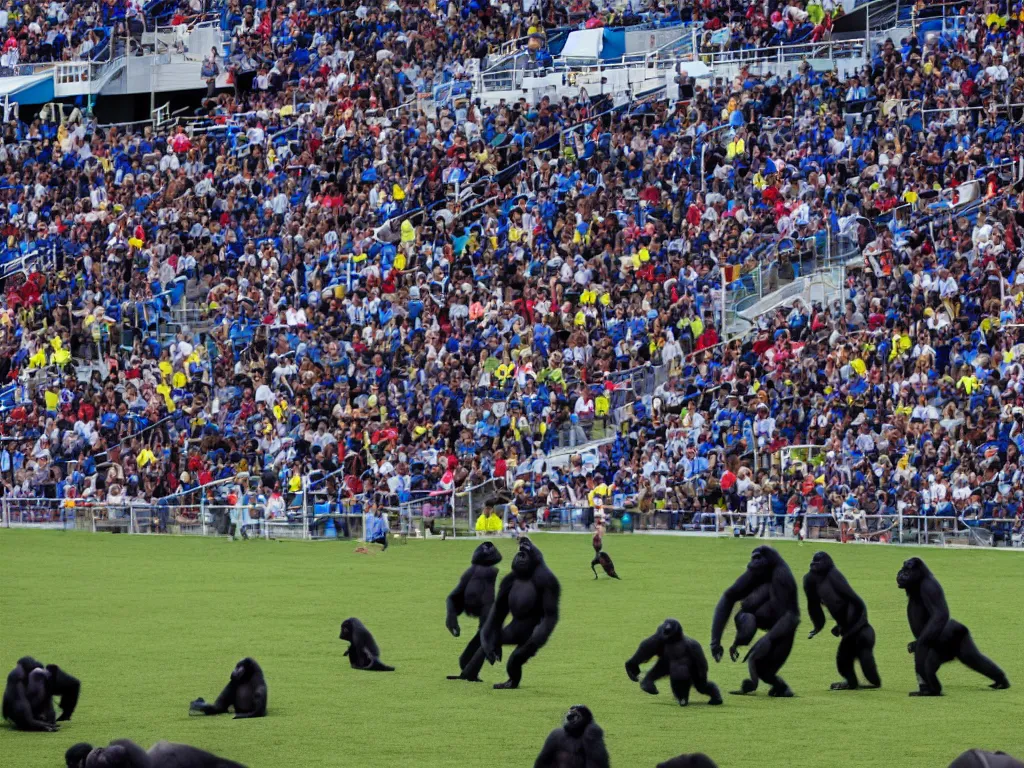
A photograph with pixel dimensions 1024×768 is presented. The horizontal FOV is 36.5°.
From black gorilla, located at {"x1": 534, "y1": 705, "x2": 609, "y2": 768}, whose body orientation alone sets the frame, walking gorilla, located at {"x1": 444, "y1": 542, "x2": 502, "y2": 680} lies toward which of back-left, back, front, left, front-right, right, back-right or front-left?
back-right

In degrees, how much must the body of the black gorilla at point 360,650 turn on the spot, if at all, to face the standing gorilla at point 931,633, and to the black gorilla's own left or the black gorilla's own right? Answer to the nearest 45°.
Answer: approximately 135° to the black gorilla's own left

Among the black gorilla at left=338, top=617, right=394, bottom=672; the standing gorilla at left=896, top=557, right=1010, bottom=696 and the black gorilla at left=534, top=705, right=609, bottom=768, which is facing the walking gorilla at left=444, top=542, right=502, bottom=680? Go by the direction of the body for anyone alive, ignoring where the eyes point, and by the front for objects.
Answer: the standing gorilla

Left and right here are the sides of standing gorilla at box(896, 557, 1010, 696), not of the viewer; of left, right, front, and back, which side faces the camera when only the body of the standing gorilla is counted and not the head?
left

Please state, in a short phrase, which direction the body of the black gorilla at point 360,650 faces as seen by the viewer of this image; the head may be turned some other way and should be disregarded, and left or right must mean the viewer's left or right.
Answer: facing to the left of the viewer

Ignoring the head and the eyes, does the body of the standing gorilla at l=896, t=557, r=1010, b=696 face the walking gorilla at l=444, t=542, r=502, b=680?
yes

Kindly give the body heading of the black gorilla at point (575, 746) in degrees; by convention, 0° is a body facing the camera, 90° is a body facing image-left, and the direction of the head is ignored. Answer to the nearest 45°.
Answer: approximately 45°

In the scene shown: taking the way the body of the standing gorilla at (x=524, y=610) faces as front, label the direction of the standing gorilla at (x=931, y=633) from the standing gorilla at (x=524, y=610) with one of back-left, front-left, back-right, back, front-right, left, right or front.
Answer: back-left

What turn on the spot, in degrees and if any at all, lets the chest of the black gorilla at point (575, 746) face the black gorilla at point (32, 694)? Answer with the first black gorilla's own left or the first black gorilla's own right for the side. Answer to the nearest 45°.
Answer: approximately 90° to the first black gorilla's own right

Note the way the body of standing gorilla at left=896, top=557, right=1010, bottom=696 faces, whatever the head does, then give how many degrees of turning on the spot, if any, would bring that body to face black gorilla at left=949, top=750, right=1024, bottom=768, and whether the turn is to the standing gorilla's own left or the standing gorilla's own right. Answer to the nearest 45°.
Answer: approximately 90° to the standing gorilla's own left
